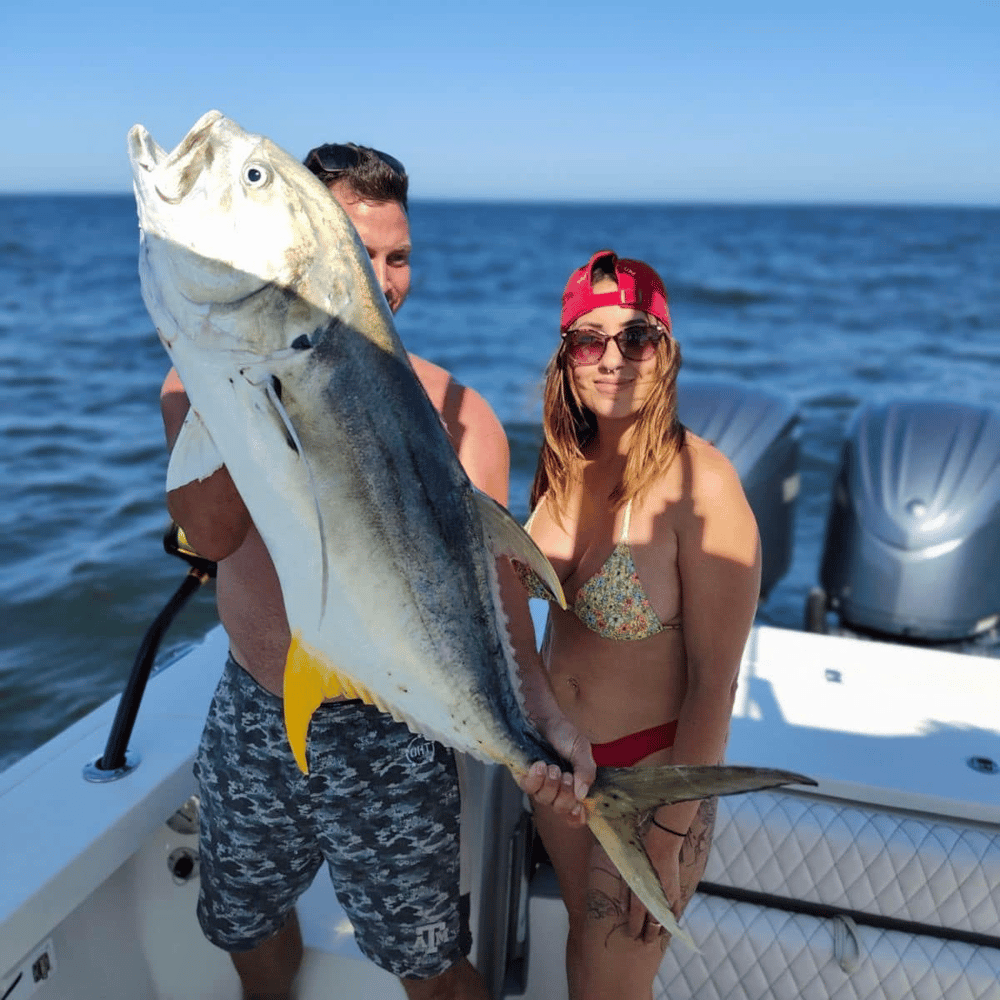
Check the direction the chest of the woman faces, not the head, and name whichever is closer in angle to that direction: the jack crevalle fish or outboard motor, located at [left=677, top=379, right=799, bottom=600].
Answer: the jack crevalle fish

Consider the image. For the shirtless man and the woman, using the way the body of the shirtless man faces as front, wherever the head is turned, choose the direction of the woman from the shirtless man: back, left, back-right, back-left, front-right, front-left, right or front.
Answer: left

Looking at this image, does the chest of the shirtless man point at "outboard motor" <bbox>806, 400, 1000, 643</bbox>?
no

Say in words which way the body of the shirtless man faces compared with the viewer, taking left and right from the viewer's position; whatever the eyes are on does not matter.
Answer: facing the viewer

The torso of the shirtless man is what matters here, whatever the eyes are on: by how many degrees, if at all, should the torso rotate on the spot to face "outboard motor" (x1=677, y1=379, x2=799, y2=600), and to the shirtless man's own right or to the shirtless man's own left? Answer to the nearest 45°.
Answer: approximately 135° to the shirtless man's own left

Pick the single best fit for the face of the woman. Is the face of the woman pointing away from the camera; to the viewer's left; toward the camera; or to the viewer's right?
toward the camera

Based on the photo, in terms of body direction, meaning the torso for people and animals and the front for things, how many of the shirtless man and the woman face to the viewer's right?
0

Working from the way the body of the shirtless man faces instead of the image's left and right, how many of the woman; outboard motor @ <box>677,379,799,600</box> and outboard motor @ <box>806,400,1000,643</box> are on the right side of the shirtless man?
0

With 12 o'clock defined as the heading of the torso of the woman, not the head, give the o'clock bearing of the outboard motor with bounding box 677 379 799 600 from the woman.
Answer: The outboard motor is roughly at 5 o'clock from the woman.

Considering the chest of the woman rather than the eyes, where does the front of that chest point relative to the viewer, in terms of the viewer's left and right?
facing the viewer and to the left of the viewer

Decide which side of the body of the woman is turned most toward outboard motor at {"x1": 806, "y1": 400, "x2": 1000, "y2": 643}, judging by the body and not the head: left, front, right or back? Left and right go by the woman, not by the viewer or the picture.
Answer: back
